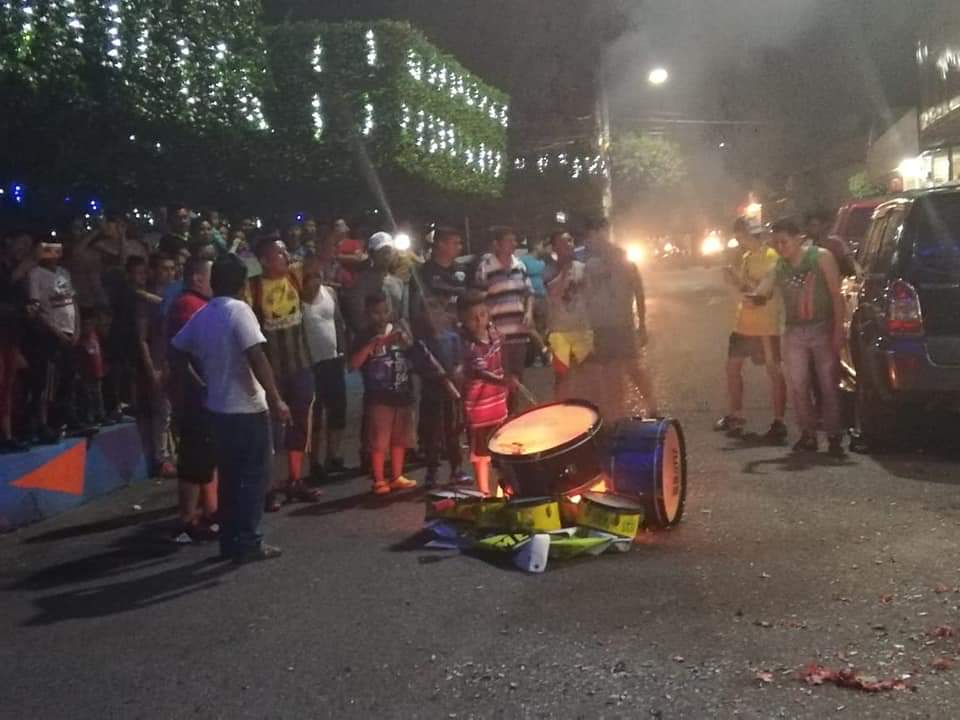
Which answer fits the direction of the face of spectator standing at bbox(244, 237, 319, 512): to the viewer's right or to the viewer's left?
to the viewer's right

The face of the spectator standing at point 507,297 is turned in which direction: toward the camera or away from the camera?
toward the camera

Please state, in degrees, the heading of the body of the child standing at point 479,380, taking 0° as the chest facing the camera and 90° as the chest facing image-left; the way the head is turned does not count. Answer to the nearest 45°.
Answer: approximately 315°

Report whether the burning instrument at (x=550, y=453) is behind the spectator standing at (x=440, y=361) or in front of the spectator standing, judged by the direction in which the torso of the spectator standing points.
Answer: in front

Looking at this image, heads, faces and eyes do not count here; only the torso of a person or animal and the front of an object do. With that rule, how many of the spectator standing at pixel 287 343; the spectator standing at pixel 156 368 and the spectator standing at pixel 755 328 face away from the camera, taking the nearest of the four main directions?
0

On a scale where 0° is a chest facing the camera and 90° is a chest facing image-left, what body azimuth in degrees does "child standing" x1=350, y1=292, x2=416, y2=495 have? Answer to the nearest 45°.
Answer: approximately 315°

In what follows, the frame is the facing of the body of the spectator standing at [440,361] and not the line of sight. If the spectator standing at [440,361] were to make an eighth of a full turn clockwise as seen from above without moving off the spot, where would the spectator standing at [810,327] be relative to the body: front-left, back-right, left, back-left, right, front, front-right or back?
left

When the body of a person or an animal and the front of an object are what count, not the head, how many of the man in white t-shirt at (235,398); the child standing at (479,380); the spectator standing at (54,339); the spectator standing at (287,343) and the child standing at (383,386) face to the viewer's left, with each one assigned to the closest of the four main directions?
0

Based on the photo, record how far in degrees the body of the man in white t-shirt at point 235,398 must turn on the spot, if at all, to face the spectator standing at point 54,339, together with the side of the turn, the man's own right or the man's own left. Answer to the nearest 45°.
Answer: approximately 90° to the man's own left

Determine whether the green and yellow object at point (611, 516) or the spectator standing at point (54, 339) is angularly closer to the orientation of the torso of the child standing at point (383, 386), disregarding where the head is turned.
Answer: the green and yellow object

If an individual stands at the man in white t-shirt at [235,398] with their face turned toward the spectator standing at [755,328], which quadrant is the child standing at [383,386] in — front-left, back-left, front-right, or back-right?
front-left

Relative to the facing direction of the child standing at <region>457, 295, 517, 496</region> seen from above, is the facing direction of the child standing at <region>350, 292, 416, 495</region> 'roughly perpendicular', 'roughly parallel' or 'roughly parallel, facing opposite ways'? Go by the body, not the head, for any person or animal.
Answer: roughly parallel

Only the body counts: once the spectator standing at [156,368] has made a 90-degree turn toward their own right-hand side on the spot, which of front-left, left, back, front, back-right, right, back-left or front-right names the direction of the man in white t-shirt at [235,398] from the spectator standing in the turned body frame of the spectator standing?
front-left

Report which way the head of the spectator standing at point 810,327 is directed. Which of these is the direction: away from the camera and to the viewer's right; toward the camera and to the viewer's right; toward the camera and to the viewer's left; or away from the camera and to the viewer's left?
toward the camera and to the viewer's left

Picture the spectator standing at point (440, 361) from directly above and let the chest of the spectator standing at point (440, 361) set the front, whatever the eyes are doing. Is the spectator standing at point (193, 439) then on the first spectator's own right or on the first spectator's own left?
on the first spectator's own right

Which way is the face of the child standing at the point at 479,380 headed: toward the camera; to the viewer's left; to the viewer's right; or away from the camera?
toward the camera

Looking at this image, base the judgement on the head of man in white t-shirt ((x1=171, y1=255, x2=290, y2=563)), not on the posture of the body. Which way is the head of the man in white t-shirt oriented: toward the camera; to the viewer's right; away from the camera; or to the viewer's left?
away from the camera
